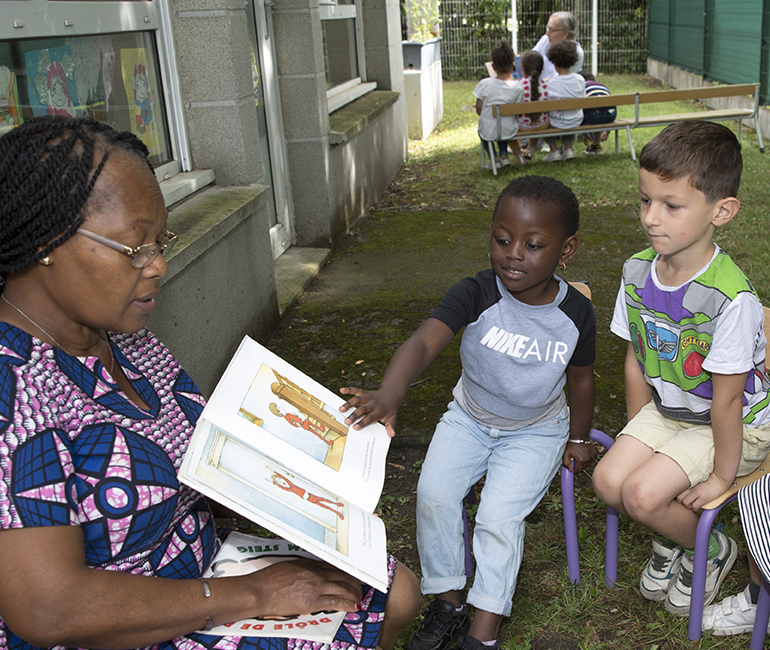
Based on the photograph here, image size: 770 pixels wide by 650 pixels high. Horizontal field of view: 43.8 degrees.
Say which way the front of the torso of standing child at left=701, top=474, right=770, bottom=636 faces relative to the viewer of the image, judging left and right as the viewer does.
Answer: facing to the left of the viewer

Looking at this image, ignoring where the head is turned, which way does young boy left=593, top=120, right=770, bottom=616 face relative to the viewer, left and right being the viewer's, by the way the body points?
facing the viewer and to the left of the viewer

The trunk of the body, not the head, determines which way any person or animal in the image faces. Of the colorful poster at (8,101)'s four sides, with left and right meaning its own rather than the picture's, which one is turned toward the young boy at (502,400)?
front

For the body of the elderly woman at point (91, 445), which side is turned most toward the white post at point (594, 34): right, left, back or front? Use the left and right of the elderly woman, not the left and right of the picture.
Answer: left

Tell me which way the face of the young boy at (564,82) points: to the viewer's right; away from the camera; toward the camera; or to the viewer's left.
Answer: away from the camera

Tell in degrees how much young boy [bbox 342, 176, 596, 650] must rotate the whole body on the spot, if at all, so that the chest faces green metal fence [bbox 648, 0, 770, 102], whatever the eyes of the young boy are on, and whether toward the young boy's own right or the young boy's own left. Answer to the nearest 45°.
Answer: approximately 135° to the young boy's own right

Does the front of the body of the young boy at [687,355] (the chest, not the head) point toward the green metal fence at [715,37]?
no

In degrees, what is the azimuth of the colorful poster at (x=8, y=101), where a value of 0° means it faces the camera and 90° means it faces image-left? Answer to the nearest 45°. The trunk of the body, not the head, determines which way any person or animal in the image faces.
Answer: approximately 315°

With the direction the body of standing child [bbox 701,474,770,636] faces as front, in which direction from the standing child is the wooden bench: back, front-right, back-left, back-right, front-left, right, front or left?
right

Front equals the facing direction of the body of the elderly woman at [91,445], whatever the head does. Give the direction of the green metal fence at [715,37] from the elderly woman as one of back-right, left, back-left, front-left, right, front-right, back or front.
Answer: left

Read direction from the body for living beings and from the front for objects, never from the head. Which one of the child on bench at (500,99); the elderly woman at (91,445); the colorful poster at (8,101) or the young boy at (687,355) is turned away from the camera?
the child on bench

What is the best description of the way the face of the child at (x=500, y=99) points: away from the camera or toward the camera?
away from the camera

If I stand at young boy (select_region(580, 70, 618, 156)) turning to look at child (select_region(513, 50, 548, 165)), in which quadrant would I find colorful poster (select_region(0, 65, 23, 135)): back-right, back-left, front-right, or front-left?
front-left

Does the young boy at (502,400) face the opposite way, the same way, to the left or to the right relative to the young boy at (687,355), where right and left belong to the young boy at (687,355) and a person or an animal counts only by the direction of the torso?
the same way

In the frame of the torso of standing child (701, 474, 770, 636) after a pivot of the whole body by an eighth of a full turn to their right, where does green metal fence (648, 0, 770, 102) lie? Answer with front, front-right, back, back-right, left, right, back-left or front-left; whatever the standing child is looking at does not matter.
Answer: front-right
